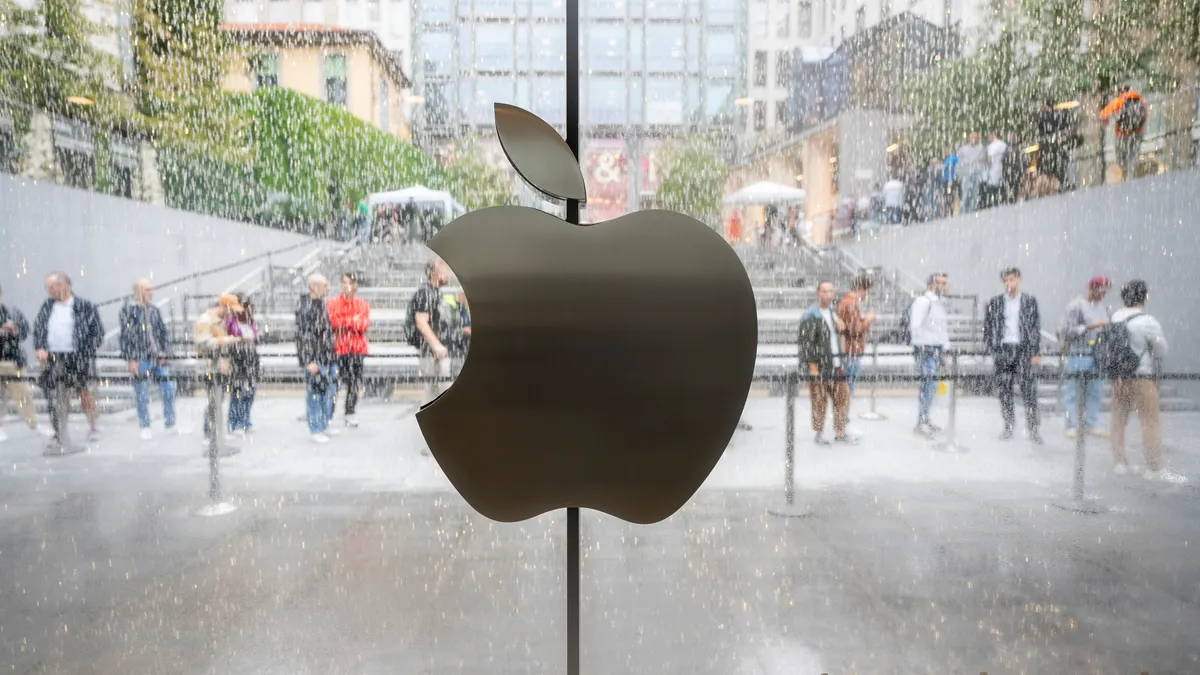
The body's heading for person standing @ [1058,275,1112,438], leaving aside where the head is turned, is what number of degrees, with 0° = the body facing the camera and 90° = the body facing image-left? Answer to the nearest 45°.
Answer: approximately 315°

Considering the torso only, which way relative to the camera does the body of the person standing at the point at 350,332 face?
toward the camera

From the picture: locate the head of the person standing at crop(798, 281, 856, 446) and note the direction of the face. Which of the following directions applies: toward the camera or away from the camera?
toward the camera

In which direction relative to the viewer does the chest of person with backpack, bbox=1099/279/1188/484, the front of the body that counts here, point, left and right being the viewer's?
facing away from the viewer and to the right of the viewer

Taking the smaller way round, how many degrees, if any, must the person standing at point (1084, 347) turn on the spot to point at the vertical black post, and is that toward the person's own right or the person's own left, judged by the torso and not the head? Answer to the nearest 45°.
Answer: approximately 90° to the person's own right
